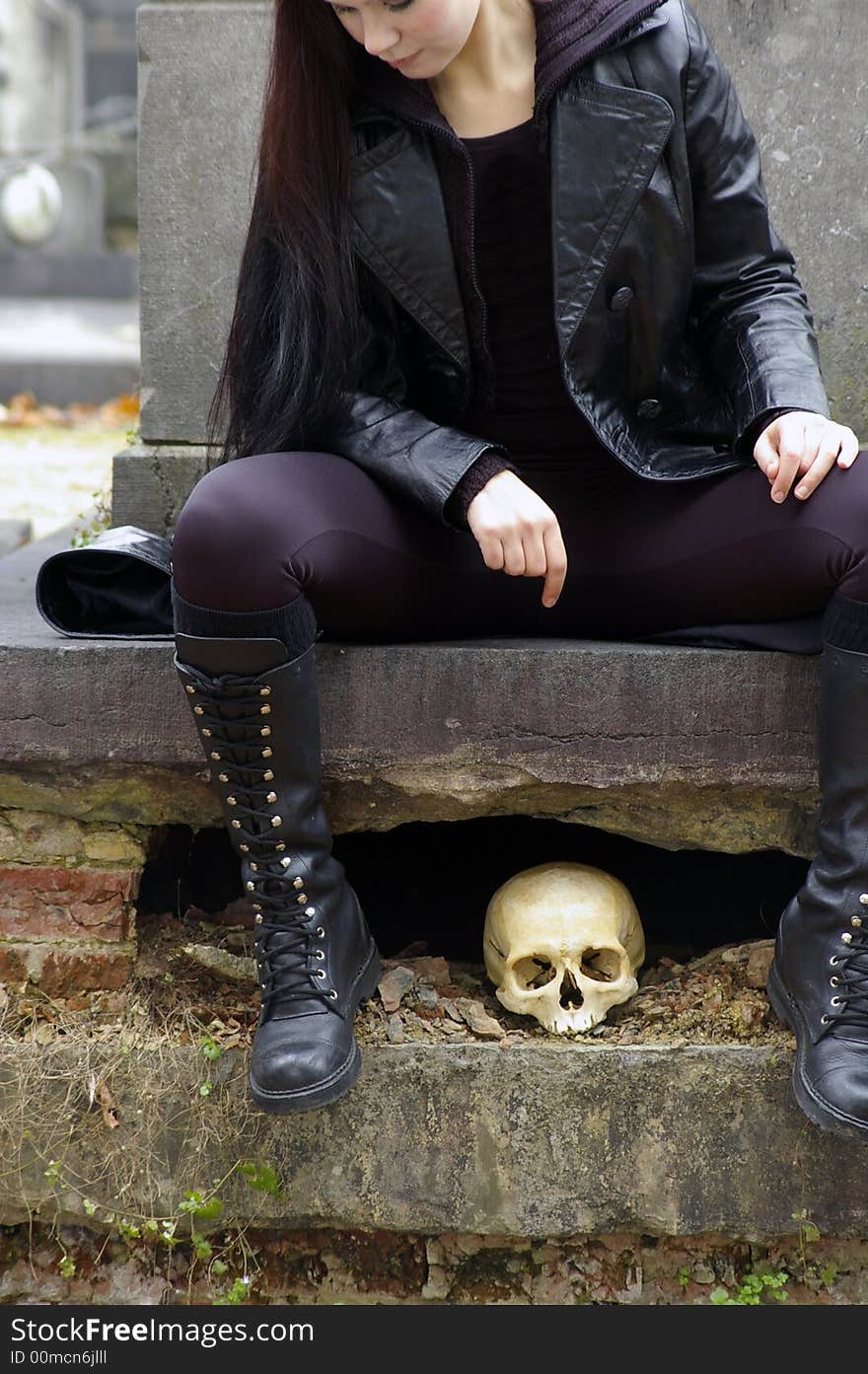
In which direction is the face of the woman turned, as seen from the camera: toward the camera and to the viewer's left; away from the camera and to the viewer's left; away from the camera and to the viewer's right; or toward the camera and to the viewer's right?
toward the camera and to the viewer's left

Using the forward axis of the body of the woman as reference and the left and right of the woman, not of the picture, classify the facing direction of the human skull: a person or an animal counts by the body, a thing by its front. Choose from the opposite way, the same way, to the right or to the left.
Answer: the same way

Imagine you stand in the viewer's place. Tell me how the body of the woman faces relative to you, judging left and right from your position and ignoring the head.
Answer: facing the viewer

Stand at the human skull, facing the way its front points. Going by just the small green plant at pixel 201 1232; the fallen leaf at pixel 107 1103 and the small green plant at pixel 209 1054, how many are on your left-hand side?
0

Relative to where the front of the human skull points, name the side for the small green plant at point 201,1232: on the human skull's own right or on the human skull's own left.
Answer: on the human skull's own right

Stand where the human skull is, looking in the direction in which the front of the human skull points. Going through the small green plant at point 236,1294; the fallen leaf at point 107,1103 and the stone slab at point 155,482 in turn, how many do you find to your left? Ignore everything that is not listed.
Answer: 0

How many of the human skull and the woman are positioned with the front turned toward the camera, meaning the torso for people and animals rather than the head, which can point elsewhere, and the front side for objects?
2

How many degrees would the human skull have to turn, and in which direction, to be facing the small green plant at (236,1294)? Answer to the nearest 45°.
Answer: approximately 45° to its right

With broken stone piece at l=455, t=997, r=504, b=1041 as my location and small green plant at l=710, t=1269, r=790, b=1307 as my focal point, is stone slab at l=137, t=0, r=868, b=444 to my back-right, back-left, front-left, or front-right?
back-left

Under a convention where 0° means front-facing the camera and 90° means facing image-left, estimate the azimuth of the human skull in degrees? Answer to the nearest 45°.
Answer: approximately 0°

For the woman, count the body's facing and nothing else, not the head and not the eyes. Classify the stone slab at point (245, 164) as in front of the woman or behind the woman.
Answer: behind

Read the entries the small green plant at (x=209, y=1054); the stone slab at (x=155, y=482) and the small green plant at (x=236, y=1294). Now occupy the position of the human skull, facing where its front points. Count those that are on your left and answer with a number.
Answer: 0
